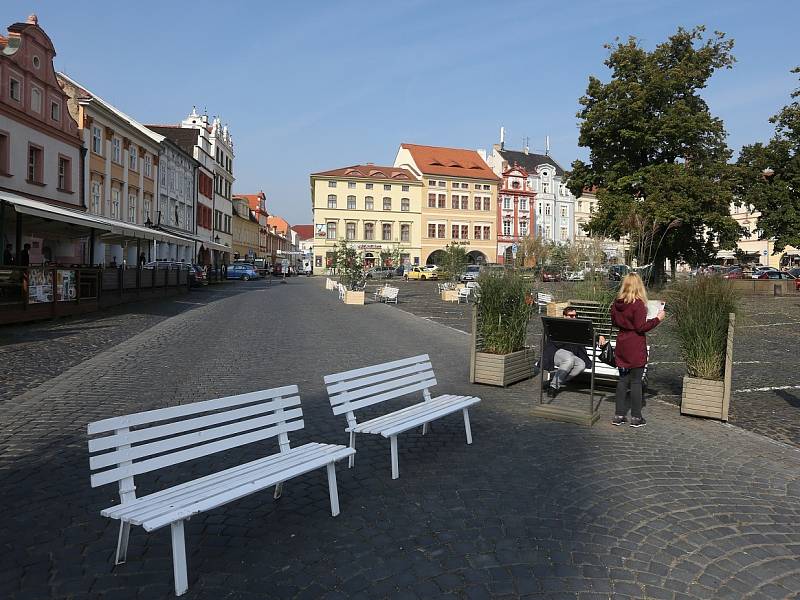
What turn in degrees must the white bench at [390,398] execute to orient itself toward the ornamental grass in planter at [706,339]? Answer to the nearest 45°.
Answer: approximately 90° to its left

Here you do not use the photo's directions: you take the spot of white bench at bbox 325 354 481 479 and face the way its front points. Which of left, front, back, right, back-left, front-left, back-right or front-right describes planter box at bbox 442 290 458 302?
back-left

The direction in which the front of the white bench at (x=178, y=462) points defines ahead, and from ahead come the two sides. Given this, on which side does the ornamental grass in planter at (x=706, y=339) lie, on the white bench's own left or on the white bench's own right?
on the white bench's own left

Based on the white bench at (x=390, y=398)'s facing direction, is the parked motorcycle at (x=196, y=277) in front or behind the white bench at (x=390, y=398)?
behind

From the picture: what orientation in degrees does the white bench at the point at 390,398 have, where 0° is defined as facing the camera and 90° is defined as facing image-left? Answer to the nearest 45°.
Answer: approximately 315°

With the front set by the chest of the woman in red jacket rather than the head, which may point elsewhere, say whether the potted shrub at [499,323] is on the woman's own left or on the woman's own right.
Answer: on the woman's own left

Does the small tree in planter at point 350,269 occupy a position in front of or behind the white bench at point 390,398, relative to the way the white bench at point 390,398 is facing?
behind

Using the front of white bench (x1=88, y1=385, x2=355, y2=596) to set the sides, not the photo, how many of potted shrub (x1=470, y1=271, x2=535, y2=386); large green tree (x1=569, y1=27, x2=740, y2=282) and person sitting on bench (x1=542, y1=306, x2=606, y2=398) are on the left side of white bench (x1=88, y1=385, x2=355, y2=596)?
3

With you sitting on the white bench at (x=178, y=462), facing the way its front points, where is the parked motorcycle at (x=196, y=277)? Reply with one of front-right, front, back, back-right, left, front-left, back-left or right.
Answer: back-left
